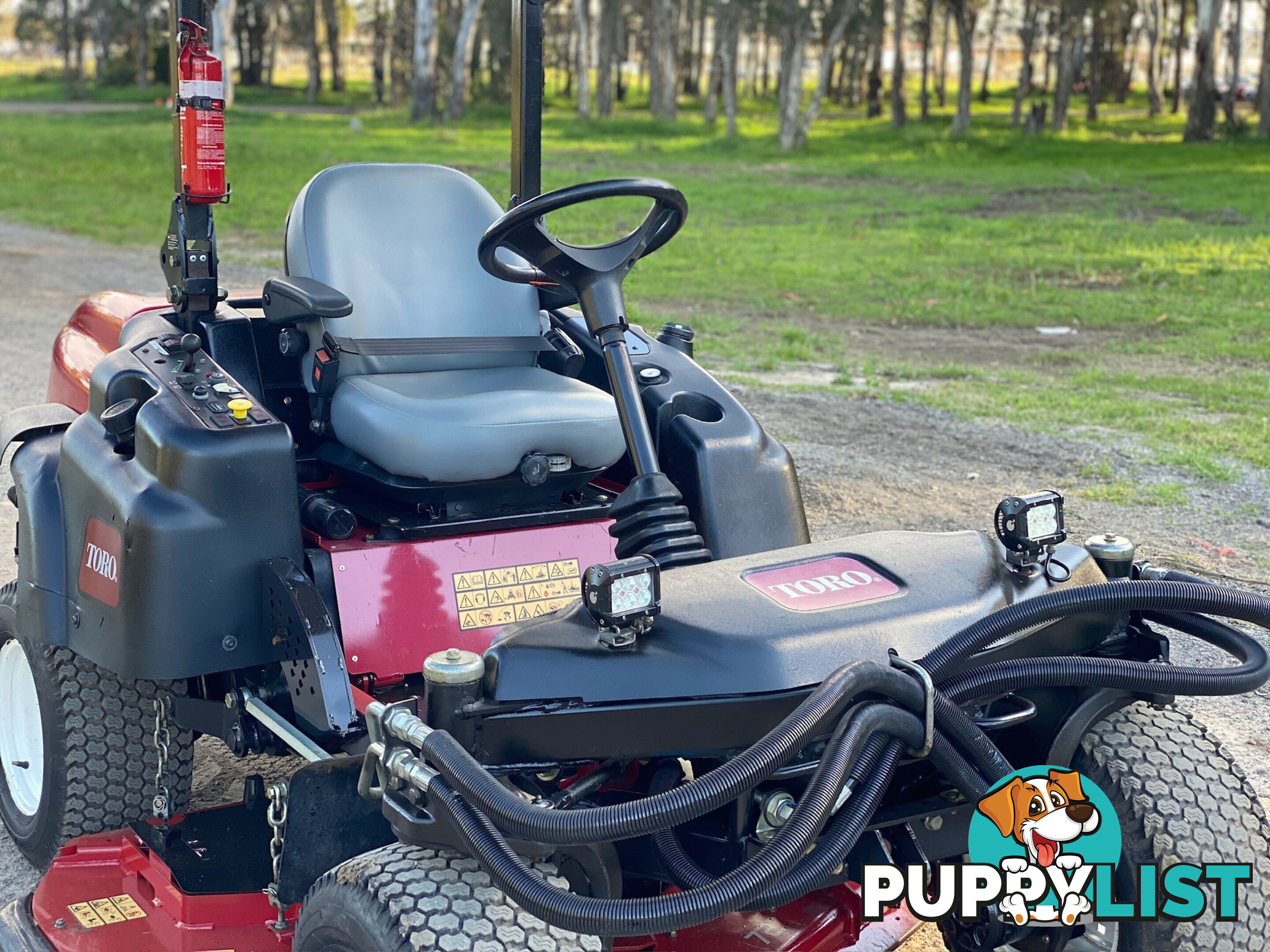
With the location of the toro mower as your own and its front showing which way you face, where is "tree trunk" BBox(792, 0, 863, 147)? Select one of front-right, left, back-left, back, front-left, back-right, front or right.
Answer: back-left

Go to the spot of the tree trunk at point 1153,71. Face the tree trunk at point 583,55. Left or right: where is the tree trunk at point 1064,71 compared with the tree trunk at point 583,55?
left

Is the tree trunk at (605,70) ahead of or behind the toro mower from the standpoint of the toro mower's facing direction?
behind

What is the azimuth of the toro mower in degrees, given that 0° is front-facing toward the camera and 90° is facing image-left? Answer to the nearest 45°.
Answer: approximately 315°

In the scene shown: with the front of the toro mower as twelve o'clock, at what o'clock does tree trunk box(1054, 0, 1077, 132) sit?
The tree trunk is roughly at 8 o'clock from the toro mower.

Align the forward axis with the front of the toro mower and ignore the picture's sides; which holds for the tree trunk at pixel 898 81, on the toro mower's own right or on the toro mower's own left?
on the toro mower's own left

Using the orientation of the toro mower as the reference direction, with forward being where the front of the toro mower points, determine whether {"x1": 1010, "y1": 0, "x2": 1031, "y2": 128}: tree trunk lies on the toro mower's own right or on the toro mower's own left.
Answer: on the toro mower's own left

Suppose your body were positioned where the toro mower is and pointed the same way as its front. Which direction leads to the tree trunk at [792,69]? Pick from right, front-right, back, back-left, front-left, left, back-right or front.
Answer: back-left
